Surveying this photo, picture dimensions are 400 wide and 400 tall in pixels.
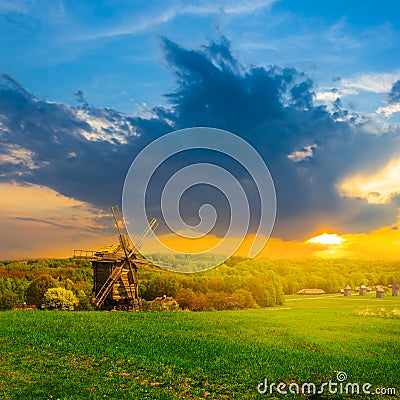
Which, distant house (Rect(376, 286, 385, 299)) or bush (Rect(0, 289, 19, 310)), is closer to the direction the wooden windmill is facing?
the distant house

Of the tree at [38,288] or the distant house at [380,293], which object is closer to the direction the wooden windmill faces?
the distant house

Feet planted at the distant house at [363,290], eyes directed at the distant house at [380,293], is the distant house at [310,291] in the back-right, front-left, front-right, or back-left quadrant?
back-right

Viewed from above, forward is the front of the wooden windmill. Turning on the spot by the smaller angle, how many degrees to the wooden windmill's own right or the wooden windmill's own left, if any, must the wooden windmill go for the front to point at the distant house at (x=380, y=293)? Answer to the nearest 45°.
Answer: approximately 45° to the wooden windmill's own left

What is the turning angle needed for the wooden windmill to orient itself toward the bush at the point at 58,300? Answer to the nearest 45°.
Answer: approximately 135° to its right

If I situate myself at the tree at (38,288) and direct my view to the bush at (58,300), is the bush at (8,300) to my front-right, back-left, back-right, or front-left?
back-right

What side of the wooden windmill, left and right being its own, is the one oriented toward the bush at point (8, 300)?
back

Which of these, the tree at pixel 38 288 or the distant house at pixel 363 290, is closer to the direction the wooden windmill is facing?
the distant house

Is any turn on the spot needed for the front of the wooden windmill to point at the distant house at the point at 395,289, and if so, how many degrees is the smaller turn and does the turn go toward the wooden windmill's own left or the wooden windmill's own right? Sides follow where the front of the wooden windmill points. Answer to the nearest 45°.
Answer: approximately 45° to the wooden windmill's own left

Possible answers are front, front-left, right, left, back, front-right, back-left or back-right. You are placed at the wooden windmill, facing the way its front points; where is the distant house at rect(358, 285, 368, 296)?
front-left
